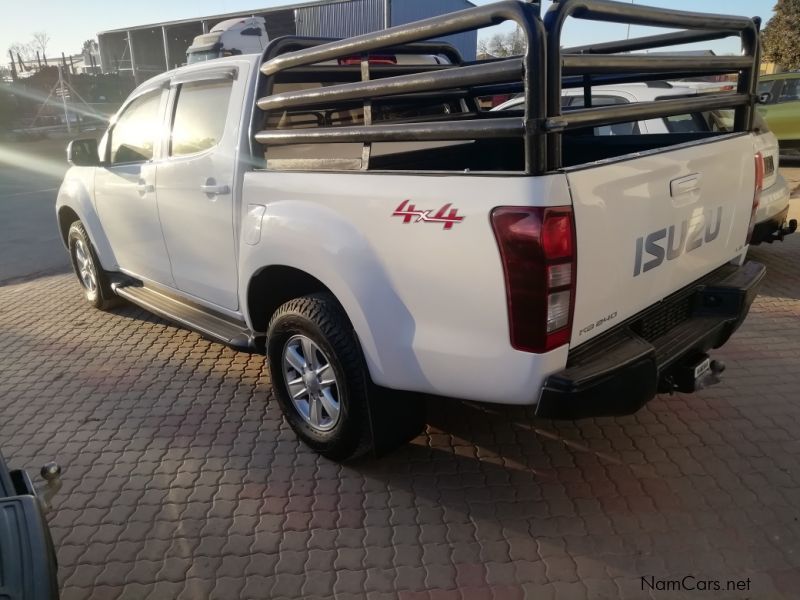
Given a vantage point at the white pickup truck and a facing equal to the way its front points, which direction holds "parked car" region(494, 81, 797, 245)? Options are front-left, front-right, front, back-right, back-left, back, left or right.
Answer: right

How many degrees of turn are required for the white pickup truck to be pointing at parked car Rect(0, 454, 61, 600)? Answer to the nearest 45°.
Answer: approximately 90° to its left

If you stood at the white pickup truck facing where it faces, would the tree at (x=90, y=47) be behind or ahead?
ahead

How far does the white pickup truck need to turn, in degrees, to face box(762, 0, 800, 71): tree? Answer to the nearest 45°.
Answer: approximately 90° to its right

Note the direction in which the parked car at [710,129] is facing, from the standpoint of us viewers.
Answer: facing away from the viewer and to the left of the viewer

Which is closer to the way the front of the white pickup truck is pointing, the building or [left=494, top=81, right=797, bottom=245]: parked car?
the building

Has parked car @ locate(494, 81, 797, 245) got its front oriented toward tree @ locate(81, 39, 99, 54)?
yes

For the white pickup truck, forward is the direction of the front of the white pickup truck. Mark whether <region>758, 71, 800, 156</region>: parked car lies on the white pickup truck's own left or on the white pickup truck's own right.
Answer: on the white pickup truck's own right
